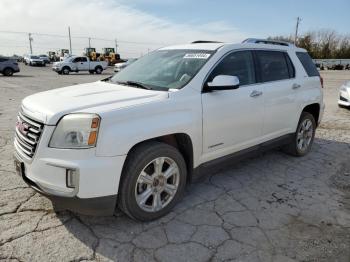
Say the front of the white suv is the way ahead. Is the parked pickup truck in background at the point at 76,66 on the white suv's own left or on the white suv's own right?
on the white suv's own right

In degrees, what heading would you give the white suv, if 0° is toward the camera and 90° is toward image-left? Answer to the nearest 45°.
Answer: approximately 45°

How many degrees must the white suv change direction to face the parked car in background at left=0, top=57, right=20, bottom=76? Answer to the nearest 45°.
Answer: approximately 90° to its right

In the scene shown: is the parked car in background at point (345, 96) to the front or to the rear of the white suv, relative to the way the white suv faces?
to the rear
